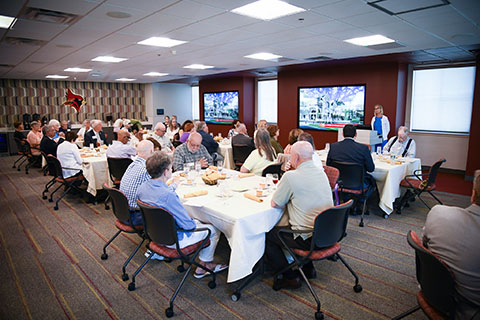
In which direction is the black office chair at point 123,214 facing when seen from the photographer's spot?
facing away from the viewer and to the right of the viewer

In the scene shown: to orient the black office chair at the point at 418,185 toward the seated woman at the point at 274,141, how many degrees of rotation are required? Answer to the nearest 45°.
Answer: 0° — it already faces them

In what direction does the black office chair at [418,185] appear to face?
to the viewer's left

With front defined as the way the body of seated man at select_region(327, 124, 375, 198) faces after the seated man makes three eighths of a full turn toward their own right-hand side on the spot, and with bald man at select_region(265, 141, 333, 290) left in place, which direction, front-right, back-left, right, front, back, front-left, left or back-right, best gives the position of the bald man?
front-right

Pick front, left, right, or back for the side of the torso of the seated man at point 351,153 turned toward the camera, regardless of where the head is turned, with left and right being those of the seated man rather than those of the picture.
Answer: back

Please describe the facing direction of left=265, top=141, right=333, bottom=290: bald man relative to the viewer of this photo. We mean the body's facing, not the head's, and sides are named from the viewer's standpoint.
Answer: facing away from the viewer and to the left of the viewer

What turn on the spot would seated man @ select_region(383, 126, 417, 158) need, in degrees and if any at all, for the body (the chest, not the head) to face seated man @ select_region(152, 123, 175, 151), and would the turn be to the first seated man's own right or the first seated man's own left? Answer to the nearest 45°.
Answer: approximately 45° to the first seated man's own right

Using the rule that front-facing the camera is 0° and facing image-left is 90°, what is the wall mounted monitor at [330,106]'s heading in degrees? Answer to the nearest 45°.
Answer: approximately 45°

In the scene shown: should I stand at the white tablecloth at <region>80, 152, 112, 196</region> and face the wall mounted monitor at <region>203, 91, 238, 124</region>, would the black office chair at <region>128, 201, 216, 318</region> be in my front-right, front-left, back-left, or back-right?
back-right

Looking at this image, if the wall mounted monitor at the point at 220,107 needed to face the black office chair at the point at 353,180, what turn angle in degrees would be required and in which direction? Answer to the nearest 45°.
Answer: approximately 45° to its left

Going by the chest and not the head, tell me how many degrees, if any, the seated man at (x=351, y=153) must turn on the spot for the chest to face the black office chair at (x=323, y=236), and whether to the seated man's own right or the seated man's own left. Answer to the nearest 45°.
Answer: approximately 180°
